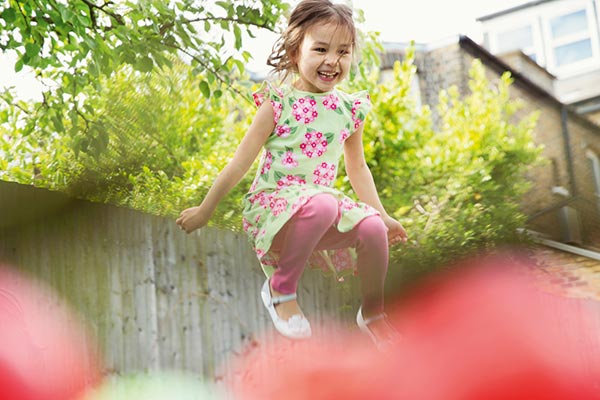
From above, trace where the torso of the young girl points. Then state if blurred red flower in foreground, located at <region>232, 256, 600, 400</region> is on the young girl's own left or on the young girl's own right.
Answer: on the young girl's own left

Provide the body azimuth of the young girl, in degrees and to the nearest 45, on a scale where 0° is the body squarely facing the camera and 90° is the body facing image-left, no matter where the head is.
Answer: approximately 315°

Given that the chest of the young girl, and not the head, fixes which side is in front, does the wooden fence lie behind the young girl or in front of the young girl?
behind

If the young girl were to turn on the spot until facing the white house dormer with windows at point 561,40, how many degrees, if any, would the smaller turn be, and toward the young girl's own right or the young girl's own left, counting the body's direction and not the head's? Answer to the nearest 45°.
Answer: approximately 90° to the young girl's own left

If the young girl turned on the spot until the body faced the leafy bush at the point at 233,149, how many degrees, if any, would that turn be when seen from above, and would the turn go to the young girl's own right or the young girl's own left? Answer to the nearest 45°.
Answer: approximately 135° to the young girl's own left

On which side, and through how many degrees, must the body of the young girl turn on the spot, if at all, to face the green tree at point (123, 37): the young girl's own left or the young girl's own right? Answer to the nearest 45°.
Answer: approximately 180°
